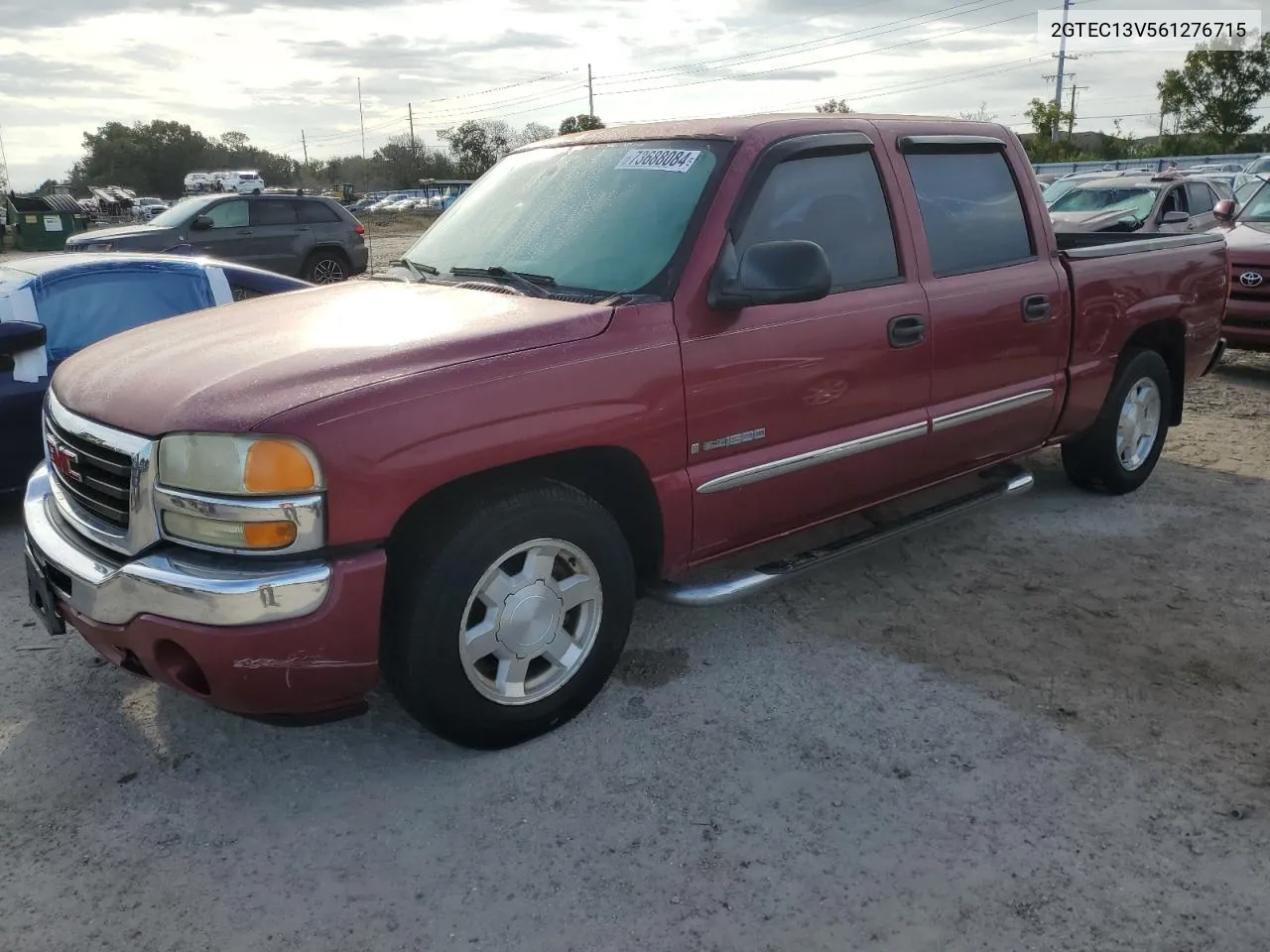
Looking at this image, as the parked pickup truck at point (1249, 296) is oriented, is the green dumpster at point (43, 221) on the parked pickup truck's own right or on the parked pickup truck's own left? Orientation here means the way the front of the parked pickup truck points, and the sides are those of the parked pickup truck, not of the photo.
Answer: on the parked pickup truck's own right

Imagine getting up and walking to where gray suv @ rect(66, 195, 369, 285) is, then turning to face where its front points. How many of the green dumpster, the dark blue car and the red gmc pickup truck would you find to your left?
2

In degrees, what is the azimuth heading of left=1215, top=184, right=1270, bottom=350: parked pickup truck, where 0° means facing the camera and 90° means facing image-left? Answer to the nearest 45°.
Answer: approximately 45°

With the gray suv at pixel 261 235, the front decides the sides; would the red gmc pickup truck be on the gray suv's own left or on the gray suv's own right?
on the gray suv's own left

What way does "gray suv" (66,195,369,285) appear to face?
to the viewer's left

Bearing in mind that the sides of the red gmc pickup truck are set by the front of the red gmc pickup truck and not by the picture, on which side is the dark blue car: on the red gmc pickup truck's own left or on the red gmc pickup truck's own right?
on the red gmc pickup truck's own right

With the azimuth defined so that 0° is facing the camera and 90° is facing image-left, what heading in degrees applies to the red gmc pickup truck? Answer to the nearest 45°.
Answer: approximately 45°
